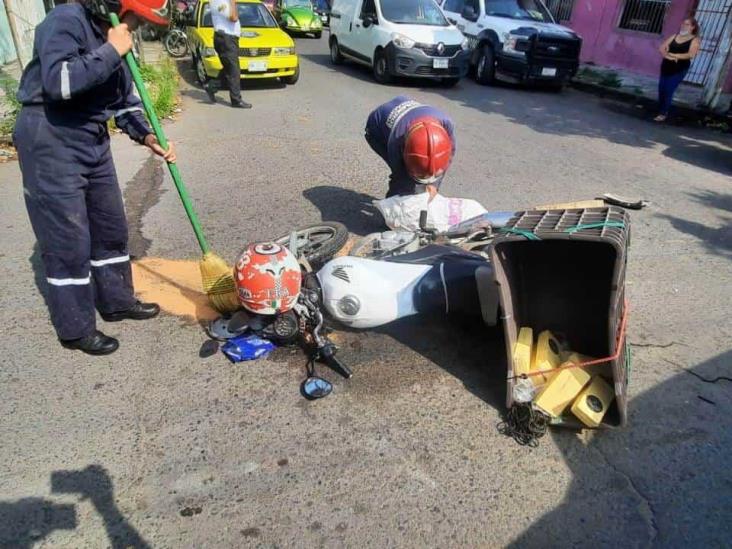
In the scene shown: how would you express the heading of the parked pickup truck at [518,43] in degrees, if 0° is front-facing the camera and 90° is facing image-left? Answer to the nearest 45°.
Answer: approximately 315°

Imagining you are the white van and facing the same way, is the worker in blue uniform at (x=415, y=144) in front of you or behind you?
in front

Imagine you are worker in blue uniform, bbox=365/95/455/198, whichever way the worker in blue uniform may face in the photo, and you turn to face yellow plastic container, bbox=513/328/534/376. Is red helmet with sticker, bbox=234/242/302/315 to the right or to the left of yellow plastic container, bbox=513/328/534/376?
right

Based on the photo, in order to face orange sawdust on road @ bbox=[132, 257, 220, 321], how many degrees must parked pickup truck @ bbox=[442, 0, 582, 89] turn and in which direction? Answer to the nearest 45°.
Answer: approximately 45° to its right

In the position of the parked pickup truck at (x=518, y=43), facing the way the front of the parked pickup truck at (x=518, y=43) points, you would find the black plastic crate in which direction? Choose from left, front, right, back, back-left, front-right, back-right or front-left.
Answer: front-right

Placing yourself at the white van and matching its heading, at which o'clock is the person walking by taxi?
The person walking by taxi is roughly at 3 o'clock from the white van.

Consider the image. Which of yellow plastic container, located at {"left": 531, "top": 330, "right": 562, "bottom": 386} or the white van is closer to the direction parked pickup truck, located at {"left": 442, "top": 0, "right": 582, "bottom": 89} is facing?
the yellow plastic container

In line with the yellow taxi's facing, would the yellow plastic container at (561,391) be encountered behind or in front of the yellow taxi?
in front
